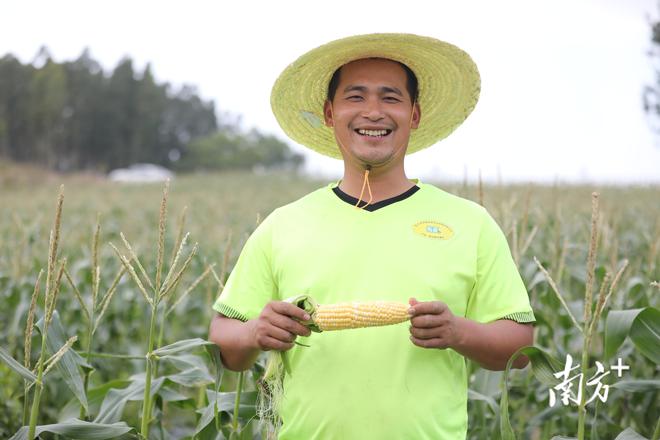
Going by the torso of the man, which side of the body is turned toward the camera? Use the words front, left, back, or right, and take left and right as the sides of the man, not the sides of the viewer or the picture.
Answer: front
